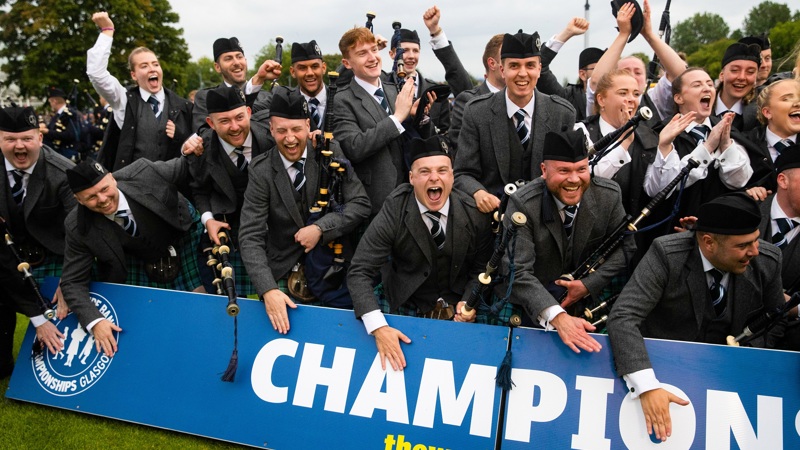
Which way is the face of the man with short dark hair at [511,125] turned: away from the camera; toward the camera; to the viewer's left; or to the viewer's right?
toward the camera

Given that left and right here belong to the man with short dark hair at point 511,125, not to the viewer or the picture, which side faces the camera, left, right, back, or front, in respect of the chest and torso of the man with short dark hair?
front

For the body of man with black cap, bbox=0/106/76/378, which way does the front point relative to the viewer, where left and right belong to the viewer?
facing the viewer

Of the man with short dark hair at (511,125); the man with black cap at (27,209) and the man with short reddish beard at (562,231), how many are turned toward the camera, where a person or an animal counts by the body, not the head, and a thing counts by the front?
3

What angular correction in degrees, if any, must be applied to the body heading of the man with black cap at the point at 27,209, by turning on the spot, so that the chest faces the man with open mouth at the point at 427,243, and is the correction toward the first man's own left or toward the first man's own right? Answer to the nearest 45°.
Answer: approximately 45° to the first man's own left

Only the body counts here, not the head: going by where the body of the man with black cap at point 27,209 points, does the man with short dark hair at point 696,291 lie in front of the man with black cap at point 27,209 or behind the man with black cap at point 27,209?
in front

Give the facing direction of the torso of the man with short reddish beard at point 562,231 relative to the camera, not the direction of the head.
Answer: toward the camera

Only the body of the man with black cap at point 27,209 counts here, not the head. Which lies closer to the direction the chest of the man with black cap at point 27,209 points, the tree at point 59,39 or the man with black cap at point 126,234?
the man with black cap at point 126,234

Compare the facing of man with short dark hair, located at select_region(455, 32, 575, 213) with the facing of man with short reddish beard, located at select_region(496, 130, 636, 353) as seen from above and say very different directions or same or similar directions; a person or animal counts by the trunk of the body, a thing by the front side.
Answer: same or similar directions

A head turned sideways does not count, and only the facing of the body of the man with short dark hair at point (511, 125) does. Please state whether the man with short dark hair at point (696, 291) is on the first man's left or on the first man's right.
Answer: on the first man's left

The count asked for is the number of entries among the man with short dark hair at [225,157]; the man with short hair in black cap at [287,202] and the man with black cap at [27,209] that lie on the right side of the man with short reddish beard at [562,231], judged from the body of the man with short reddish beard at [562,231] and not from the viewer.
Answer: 3

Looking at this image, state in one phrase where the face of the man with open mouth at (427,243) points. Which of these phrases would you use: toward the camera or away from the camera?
toward the camera

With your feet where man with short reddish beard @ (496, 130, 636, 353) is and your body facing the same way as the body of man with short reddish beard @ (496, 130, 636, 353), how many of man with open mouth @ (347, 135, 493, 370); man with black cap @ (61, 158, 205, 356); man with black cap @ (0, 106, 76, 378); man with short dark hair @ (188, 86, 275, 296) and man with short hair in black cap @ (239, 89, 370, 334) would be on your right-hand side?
5

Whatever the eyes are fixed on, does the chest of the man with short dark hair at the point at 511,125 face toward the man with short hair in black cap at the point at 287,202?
no

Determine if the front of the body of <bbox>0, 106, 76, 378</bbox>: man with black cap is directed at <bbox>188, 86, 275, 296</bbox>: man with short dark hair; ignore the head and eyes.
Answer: no

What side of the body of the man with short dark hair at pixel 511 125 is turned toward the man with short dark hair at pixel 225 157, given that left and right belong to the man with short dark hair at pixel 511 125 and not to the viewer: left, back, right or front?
right
